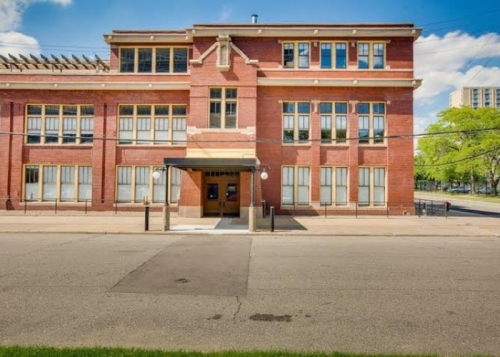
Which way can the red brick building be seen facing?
toward the camera
